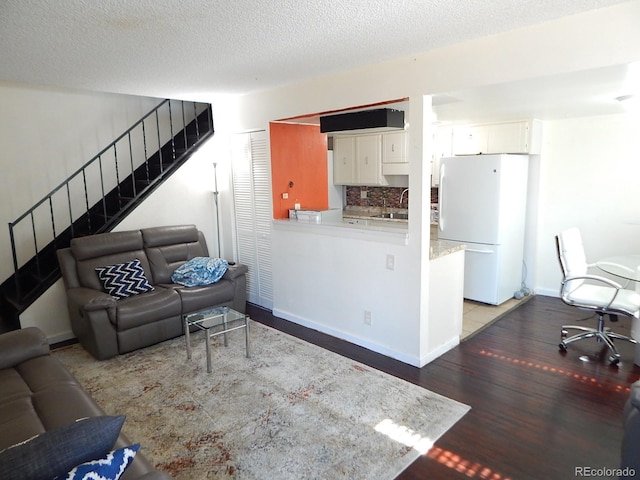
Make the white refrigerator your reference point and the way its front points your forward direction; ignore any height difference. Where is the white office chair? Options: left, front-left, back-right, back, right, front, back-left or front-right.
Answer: left

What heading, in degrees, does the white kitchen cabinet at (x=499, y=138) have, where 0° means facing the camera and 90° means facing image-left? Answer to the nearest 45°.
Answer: approximately 45°

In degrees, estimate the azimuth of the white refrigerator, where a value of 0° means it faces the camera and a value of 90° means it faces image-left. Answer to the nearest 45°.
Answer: approximately 45°

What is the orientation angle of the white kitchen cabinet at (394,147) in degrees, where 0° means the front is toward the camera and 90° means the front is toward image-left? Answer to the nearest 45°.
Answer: approximately 45°
